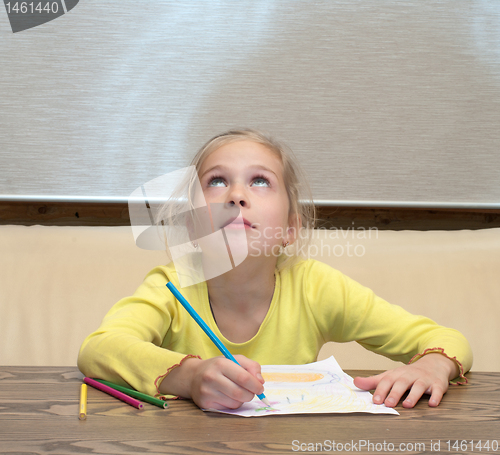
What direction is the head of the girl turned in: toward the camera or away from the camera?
toward the camera

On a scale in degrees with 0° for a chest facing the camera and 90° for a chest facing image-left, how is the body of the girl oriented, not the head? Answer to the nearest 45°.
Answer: approximately 0°
